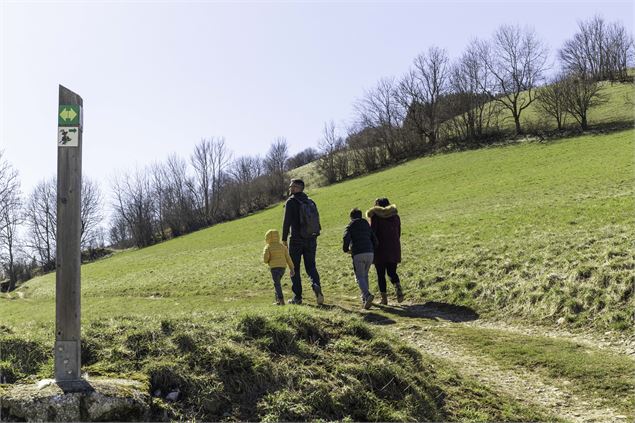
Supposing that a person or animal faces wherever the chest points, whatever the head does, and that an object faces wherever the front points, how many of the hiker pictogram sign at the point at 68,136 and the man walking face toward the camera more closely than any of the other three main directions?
1

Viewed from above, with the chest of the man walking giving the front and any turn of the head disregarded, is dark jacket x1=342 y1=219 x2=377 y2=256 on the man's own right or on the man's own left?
on the man's own right

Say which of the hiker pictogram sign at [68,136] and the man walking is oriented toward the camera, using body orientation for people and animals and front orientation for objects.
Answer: the hiker pictogram sign

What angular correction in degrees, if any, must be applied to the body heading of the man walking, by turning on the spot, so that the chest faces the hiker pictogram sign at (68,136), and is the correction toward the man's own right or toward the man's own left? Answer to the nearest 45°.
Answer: approximately 135° to the man's own left

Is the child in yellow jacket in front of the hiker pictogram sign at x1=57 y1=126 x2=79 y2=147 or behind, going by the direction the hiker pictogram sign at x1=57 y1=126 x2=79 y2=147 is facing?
behind

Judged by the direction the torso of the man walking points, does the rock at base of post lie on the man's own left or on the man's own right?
on the man's own left

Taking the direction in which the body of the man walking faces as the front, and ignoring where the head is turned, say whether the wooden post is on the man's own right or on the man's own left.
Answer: on the man's own left

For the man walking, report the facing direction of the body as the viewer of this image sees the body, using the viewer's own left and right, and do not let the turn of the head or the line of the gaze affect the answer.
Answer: facing away from the viewer and to the left of the viewer

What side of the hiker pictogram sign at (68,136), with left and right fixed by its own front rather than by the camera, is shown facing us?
front
